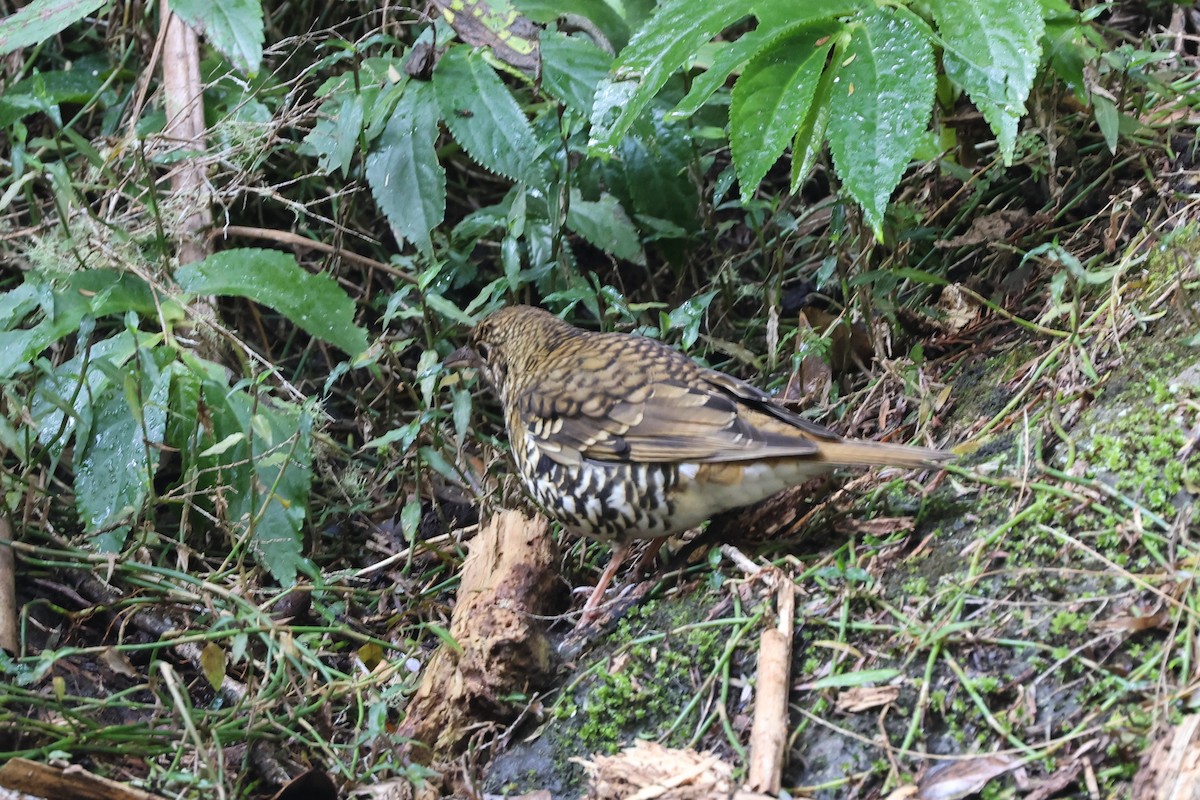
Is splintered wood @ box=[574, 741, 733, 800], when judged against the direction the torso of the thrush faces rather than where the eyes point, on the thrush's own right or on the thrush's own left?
on the thrush's own left

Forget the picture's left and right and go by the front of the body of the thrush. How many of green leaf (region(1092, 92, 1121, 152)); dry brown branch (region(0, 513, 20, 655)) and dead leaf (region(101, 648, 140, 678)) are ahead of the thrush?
2

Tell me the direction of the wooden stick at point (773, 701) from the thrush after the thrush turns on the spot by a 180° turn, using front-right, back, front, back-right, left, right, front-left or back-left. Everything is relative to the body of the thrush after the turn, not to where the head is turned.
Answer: right

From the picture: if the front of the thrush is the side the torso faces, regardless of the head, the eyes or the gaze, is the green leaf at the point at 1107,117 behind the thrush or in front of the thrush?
behind

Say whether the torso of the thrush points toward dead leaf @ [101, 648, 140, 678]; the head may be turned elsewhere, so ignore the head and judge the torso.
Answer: yes

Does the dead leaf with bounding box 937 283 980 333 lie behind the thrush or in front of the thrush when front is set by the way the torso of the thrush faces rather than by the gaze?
behind

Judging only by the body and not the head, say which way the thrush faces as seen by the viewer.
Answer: to the viewer's left

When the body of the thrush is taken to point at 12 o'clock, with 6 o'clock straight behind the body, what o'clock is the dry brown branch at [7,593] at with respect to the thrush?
The dry brown branch is roughly at 12 o'clock from the thrush.
